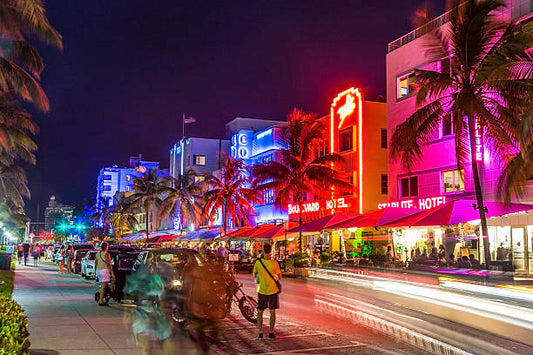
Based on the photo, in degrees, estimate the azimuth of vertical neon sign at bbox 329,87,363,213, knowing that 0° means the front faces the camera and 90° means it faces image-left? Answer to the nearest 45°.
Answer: approximately 45°

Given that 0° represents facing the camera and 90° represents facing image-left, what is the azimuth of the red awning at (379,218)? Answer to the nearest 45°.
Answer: approximately 45°

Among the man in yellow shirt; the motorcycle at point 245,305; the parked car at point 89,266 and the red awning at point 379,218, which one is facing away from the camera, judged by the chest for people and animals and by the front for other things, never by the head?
the man in yellow shirt

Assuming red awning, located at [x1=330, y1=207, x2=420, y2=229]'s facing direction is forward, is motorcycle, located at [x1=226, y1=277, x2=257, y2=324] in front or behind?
in front

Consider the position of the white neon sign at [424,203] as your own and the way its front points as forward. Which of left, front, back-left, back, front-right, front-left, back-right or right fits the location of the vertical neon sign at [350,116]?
right

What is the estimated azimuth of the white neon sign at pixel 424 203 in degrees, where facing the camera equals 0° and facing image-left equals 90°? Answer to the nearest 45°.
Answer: approximately 45°

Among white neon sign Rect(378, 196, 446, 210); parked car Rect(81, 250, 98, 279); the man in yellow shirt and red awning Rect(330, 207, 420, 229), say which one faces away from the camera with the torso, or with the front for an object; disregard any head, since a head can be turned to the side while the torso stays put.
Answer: the man in yellow shirt

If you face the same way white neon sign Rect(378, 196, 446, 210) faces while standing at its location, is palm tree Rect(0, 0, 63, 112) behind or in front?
in front

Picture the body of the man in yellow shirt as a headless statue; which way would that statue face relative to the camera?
away from the camera
